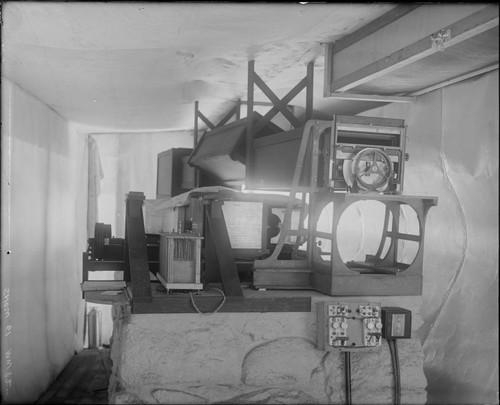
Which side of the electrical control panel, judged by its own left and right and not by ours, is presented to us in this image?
front

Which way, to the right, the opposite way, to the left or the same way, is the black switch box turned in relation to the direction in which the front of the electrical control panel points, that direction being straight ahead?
the same way

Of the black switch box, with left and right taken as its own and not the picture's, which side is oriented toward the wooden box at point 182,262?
right

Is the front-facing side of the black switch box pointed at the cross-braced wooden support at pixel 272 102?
no

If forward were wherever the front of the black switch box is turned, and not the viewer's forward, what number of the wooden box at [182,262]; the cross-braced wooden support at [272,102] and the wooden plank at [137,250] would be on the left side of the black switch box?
0

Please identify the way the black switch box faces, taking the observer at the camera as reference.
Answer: facing the viewer

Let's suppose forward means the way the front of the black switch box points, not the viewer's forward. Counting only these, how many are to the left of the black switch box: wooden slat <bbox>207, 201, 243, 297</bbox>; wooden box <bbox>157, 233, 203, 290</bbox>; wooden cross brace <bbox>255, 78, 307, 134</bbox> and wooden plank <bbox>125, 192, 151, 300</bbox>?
0

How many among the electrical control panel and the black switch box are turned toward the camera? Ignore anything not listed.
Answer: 2

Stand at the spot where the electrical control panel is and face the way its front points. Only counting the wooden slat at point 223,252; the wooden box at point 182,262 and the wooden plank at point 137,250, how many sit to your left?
0

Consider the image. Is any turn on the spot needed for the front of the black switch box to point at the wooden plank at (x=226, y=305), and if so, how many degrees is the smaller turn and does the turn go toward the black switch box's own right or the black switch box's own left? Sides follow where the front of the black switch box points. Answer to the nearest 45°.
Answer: approximately 90° to the black switch box's own right

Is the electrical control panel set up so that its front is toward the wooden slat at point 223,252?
no
